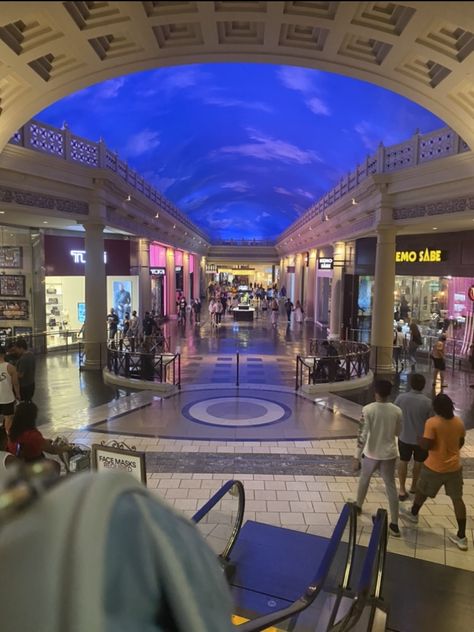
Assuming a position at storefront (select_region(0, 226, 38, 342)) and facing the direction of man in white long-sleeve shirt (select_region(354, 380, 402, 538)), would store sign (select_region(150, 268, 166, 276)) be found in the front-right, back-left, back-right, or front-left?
back-left

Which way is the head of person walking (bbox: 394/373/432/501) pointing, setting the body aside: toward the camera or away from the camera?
away from the camera

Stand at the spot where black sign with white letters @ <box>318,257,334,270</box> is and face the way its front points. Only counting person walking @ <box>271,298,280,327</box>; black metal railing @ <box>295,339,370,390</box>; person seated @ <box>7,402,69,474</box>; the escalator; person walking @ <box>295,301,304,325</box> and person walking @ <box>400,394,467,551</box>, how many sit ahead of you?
4

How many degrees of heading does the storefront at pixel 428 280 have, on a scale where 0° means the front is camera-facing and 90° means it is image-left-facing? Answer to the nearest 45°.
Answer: approximately 45°

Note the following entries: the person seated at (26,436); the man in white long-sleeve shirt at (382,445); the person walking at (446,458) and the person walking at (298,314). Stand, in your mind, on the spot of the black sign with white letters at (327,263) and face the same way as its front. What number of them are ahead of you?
3

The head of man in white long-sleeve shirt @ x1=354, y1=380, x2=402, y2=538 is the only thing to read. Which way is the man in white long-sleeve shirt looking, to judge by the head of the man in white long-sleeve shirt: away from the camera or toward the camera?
away from the camera
